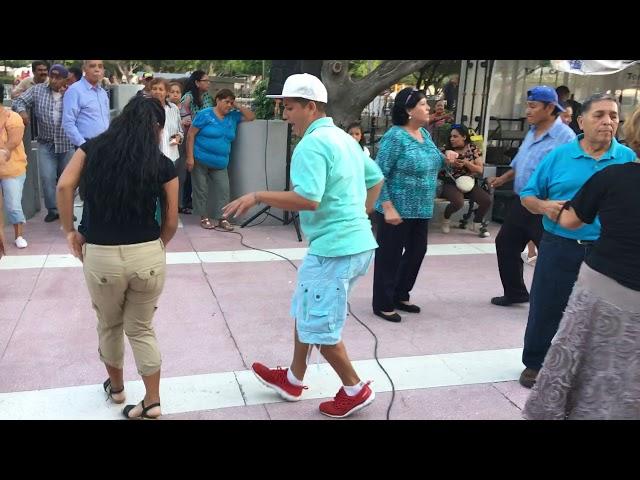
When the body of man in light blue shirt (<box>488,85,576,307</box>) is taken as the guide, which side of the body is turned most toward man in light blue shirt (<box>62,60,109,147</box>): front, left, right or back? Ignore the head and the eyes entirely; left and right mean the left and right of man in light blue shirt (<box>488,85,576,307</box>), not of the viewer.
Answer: front

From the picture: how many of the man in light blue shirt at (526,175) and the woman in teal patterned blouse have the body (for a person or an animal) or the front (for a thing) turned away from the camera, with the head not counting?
0

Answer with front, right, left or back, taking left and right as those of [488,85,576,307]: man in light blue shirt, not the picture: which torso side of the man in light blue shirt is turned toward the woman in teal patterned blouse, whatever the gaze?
front

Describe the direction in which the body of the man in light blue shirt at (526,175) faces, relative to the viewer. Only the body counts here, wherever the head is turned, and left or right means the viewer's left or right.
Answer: facing to the left of the viewer

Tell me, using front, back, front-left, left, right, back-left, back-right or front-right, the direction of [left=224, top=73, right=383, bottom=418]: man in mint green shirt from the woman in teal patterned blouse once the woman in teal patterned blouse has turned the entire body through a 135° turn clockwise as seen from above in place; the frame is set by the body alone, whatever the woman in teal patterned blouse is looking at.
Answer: left

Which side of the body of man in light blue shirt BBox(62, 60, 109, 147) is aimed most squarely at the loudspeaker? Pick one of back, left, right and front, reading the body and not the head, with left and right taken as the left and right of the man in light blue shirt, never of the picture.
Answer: left

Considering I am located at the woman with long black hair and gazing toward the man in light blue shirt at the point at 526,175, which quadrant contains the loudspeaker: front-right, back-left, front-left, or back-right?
front-left

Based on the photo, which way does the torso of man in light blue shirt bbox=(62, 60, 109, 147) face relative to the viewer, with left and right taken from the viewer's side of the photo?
facing the viewer and to the right of the viewer

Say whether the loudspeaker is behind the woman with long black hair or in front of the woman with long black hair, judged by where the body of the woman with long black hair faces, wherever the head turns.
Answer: in front

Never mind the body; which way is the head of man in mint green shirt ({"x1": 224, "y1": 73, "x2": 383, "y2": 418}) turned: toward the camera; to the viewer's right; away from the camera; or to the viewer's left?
to the viewer's left

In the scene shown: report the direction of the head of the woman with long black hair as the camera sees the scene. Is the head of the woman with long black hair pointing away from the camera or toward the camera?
away from the camera

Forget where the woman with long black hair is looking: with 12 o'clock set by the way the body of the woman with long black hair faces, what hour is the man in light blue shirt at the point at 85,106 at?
The man in light blue shirt is roughly at 12 o'clock from the woman with long black hair.

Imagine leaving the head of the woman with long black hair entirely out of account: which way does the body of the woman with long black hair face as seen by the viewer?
away from the camera

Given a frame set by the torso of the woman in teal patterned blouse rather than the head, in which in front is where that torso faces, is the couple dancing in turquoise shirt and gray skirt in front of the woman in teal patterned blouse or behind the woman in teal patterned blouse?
in front

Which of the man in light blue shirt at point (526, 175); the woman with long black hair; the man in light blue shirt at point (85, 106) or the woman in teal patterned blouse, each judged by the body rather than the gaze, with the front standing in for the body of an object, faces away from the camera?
the woman with long black hair

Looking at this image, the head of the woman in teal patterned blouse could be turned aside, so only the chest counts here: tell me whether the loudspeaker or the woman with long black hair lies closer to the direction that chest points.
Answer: the woman with long black hair

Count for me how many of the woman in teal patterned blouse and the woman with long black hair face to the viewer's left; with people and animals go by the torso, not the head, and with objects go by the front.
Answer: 0

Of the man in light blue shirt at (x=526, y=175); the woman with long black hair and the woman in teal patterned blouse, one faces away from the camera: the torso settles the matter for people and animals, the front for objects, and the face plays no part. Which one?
the woman with long black hair
